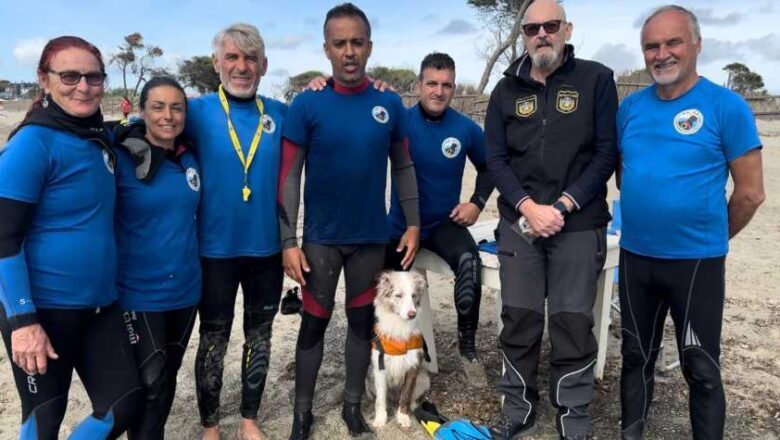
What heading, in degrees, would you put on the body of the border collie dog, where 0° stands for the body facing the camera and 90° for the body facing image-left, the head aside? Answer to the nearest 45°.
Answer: approximately 0°

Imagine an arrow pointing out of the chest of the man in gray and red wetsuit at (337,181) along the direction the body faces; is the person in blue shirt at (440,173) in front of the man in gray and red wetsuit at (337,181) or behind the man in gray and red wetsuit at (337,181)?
behind

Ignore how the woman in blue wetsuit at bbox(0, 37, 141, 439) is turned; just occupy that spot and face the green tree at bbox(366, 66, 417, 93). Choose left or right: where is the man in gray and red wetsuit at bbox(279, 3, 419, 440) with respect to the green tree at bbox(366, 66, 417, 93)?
right

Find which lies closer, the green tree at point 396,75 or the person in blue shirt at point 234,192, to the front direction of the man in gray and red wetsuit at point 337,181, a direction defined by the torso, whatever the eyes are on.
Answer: the person in blue shirt

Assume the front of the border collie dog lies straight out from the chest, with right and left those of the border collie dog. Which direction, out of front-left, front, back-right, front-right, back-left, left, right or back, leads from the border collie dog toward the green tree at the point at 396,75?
back

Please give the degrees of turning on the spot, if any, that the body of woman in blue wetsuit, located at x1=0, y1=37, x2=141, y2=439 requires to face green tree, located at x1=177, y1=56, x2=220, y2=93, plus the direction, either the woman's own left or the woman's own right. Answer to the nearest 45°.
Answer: approximately 135° to the woman's own left

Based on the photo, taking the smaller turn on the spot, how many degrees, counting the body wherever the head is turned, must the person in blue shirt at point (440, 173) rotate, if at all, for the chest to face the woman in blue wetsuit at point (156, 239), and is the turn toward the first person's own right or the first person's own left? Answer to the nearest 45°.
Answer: approximately 45° to the first person's own right

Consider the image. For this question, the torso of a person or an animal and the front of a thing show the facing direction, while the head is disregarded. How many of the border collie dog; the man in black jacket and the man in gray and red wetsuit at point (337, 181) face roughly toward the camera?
3

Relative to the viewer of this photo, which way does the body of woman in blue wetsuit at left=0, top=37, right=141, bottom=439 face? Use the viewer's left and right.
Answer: facing the viewer and to the right of the viewer
